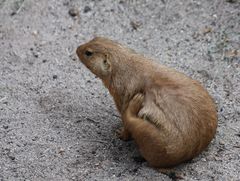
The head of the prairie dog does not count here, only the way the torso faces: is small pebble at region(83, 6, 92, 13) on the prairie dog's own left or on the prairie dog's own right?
on the prairie dog's own right

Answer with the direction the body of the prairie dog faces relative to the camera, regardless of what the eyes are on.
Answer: to the viewer's left

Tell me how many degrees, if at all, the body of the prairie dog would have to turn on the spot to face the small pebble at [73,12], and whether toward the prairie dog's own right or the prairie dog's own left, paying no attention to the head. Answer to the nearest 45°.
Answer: approximately 45° to the prairie dog's own right
